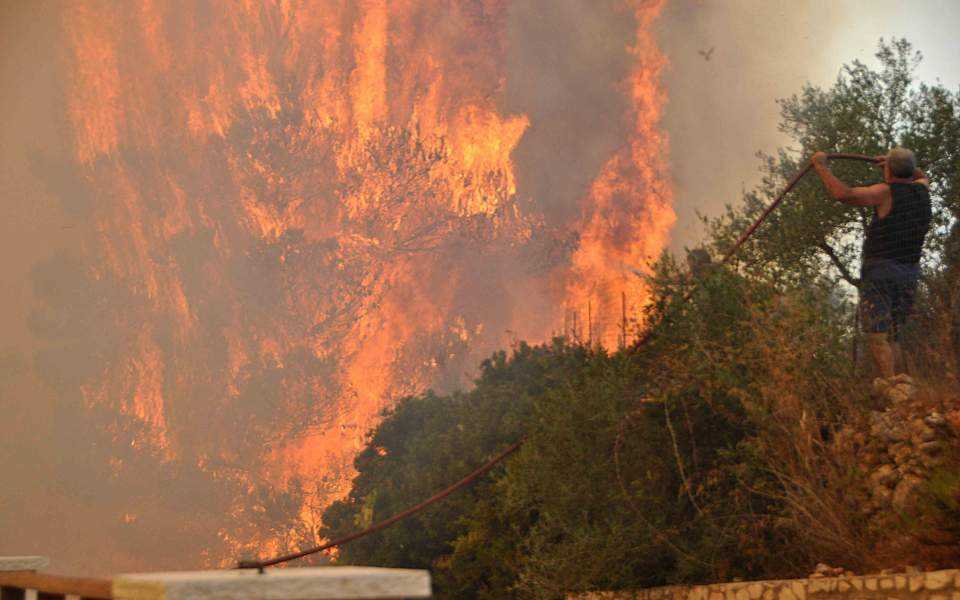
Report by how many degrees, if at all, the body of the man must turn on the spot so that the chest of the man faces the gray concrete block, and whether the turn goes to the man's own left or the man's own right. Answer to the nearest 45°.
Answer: approximately 90° to the man's own left

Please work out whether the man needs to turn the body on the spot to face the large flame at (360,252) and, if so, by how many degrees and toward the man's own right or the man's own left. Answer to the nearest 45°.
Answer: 0° — they already face it

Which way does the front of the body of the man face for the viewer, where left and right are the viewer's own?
facing away from the viewer and to the left of the viewer

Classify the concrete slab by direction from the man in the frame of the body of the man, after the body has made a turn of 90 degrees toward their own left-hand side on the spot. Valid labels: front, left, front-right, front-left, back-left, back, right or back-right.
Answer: front-left
